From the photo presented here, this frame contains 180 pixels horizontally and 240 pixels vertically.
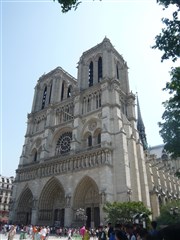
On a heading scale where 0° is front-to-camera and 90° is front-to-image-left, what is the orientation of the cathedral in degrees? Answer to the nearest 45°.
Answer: approximately 45°

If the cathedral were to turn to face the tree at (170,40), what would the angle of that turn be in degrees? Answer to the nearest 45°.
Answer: approximately 45° to its left

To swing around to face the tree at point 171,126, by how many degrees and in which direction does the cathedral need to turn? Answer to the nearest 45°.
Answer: approximately 45° to its left
